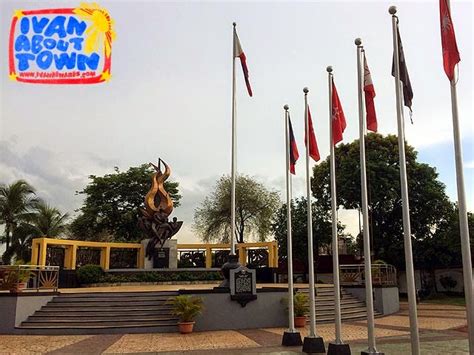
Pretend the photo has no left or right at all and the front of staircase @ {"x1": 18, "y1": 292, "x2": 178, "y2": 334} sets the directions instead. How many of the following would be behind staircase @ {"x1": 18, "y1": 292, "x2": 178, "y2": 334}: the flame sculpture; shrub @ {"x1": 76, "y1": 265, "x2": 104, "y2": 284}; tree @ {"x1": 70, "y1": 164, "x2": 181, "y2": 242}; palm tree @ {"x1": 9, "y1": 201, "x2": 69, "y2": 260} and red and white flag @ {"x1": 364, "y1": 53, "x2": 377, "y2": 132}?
4

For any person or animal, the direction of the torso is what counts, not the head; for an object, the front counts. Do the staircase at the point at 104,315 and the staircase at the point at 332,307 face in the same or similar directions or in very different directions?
same or similar directions

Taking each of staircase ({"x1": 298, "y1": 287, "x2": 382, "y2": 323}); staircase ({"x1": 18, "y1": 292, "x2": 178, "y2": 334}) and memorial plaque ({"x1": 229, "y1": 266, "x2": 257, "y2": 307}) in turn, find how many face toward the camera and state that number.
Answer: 3

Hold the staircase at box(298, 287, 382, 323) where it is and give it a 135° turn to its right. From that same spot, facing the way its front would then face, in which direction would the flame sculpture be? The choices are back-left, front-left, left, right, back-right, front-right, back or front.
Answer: front

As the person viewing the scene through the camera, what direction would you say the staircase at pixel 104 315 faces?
facing the viewer

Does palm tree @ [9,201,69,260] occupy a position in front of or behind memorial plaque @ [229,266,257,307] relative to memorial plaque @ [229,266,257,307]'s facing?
behind

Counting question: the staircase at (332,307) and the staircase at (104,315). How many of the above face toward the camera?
2

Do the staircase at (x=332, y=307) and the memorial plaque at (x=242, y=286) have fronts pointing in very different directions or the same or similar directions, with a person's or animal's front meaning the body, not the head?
same or similar directions

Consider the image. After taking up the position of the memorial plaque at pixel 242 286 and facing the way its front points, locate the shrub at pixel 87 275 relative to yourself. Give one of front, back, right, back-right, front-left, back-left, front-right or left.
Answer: back-right

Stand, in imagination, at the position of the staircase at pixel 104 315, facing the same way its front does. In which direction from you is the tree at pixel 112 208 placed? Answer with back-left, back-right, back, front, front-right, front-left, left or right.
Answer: back

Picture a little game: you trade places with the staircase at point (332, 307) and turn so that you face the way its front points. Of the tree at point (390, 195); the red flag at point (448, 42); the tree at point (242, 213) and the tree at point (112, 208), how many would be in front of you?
1
